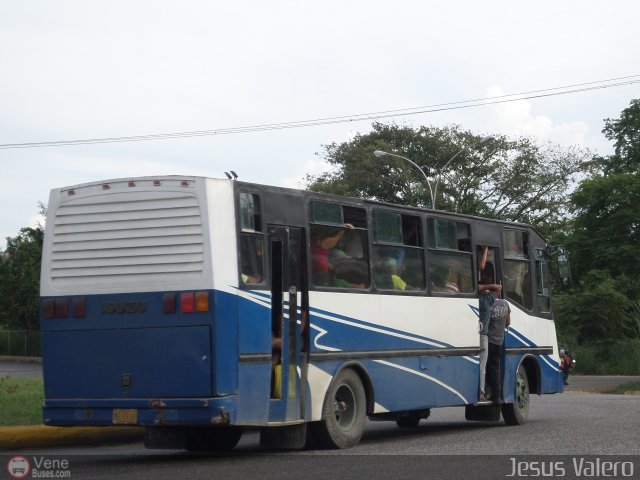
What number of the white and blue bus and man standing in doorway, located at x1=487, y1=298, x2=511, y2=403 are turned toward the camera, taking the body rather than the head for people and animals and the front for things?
0

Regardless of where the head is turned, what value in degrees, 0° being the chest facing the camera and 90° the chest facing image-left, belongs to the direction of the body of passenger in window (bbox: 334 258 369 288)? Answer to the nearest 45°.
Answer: approximately 225°

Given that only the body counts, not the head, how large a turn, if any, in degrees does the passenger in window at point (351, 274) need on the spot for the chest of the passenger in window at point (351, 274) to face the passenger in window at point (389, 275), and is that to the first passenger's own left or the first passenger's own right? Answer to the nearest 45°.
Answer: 0° — they already face them

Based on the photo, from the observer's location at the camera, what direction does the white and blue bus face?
facing away from the viewer and to the right of the viewer
